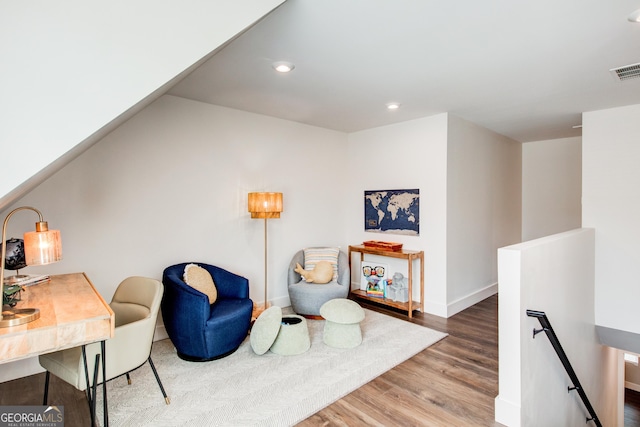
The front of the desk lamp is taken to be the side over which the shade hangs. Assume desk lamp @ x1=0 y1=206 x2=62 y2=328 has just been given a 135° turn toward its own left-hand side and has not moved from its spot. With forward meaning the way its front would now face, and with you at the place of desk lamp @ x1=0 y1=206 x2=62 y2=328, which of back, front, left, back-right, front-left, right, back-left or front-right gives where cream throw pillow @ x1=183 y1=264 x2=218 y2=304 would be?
right

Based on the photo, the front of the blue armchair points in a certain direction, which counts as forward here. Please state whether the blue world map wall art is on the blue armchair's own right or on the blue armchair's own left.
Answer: on the blue armchair's own left

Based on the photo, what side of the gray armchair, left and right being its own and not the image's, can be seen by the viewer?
front

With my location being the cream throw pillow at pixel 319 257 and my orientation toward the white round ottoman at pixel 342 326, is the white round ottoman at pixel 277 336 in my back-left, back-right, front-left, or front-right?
front-right

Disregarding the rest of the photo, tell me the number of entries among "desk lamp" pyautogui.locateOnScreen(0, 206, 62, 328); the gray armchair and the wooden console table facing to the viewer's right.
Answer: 1

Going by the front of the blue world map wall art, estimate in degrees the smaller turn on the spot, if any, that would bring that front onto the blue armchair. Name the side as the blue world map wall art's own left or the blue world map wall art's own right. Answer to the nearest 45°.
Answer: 0° — it already faces it

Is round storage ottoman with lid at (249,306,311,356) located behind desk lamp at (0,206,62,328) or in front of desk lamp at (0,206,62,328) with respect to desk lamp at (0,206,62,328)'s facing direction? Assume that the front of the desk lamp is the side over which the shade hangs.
in front

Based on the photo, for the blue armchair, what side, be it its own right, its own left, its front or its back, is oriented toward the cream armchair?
right

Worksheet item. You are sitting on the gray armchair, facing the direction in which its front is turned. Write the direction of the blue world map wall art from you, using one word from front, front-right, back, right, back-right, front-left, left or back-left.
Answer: back-left

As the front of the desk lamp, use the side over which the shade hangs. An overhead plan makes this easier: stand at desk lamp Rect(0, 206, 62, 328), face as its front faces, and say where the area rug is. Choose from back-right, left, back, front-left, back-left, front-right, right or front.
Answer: front

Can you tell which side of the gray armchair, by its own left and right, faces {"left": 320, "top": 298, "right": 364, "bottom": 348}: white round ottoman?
front

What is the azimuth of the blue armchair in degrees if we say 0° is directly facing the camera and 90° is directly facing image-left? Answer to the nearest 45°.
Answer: approximately 315°

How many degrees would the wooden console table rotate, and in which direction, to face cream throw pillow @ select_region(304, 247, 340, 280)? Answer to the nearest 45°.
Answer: approximately 45° to its right

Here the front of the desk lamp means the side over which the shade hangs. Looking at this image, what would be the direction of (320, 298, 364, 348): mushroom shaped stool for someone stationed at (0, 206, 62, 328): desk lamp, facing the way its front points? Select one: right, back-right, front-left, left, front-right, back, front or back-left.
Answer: front

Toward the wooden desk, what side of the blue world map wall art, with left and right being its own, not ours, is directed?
front

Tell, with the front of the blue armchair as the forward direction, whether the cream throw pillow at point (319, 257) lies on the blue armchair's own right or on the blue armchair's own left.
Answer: on the blue armchair's own left

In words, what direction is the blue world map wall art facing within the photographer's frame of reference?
facing the viewer and to the left of the viewer
